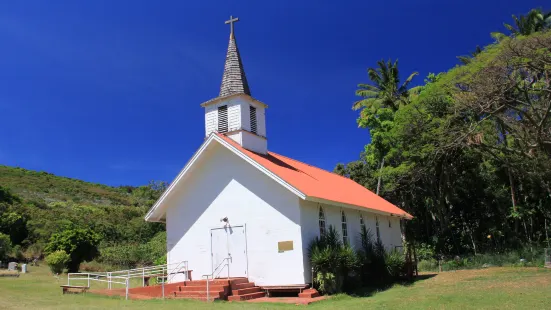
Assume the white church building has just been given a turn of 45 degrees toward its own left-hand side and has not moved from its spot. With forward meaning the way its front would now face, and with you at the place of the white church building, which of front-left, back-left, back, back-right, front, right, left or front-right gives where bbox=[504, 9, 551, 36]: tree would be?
back-left

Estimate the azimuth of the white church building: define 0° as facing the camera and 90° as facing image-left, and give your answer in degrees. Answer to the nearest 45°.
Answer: approximately 45°

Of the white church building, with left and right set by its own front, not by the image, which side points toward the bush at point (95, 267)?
right

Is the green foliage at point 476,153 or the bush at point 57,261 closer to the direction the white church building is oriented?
the bush

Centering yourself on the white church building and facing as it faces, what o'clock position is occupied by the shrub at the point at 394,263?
The shrub is roughly at 7 o'clock from the white church building.

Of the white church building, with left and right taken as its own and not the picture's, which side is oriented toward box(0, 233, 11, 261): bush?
right
